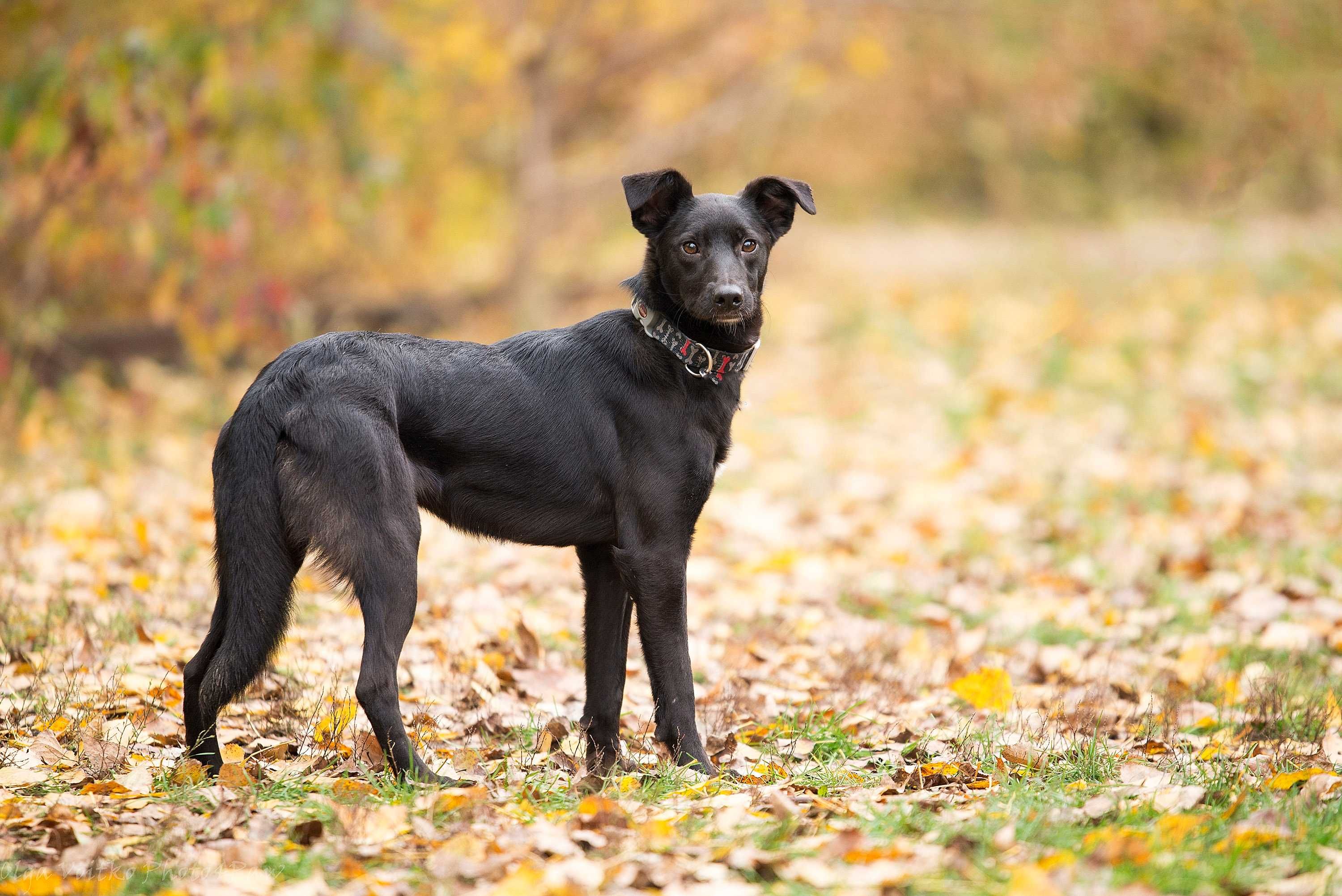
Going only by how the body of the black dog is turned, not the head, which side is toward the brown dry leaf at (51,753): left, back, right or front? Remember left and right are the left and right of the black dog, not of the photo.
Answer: back

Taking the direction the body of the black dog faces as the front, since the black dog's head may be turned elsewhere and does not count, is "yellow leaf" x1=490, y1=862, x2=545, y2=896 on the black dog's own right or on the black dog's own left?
on the black dog's own right

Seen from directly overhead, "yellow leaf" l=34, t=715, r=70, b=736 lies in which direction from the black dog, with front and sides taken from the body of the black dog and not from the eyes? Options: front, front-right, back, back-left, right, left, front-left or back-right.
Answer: back

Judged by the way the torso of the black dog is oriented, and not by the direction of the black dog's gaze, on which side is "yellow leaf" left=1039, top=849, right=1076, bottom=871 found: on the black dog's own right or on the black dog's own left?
on the black dog's own right

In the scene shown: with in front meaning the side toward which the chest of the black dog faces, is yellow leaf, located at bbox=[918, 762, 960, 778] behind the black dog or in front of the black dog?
in front

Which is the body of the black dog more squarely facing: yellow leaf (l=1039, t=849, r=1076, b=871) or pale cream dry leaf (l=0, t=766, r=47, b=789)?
the yellow leaf

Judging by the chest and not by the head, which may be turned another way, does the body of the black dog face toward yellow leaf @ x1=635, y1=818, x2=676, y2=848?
no

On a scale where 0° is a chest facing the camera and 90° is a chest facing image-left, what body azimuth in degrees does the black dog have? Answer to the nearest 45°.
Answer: approximately 270°

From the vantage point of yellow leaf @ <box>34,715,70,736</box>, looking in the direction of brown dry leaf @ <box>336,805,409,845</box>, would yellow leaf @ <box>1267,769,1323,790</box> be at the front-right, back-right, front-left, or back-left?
front-left

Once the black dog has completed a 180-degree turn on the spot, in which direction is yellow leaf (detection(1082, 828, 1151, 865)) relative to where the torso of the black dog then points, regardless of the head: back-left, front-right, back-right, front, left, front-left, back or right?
back-left
